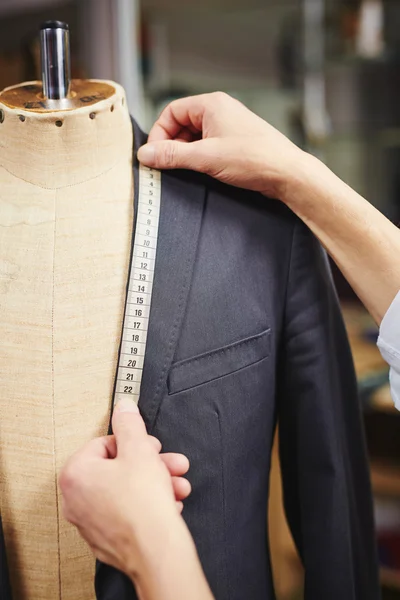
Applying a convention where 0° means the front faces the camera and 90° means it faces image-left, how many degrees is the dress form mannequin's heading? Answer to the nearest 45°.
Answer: approximately 0°
